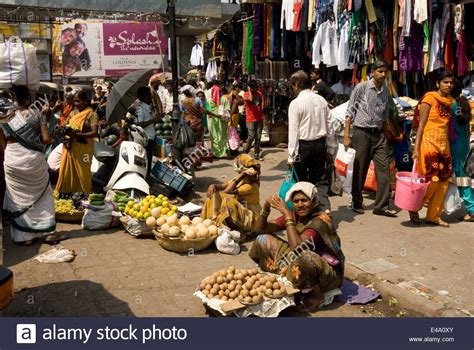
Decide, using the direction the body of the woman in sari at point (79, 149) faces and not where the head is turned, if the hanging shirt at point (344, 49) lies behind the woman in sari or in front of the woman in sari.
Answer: behind

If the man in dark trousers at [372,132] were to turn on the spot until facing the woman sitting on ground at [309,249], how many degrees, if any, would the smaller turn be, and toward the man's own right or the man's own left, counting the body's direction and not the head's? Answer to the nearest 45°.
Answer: approximately 45° to the man's own right

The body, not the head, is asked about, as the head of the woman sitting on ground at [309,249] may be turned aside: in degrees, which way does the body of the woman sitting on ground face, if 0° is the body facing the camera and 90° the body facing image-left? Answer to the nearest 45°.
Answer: approximately 45°

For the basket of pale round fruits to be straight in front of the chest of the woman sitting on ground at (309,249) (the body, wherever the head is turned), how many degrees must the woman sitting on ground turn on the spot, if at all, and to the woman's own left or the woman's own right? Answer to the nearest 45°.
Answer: approximately 90° to the woman's own right

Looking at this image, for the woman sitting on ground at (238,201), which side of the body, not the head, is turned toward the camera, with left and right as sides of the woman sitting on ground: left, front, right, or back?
left

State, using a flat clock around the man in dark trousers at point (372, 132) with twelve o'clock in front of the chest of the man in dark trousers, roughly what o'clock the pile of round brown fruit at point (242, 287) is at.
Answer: The pile of round brown fruit is roughly at 2 o'clock from the man in dark trousers.

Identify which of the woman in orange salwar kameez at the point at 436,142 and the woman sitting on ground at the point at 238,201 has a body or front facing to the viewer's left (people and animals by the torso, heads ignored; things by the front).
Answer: the woman sitting on ground

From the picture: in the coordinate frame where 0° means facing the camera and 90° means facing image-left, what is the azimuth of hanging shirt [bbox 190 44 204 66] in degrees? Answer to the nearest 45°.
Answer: approximately 0°

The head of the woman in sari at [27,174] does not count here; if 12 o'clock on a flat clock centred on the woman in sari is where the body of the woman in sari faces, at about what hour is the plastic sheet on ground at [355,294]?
The plastic sheet on ground is roughly at 3 o'clock from the woman in sari.

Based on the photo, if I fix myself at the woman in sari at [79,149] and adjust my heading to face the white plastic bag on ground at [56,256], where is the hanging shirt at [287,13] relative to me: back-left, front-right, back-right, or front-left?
back-left

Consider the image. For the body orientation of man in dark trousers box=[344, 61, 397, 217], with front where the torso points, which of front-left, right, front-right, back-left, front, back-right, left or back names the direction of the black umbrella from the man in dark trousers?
back-right
